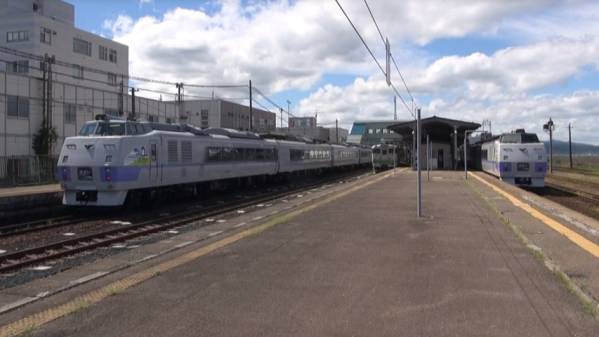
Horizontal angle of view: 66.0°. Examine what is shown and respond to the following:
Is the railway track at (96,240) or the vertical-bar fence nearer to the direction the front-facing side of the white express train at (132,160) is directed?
the railway track

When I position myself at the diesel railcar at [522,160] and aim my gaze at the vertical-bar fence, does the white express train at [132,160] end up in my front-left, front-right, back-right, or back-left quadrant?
front-left

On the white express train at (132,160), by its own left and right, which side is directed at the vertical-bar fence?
right

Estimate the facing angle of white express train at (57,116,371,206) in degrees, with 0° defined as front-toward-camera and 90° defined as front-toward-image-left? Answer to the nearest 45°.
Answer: approximately 45°

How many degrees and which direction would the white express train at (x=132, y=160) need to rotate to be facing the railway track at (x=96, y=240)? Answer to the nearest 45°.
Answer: approximately 45° to its left

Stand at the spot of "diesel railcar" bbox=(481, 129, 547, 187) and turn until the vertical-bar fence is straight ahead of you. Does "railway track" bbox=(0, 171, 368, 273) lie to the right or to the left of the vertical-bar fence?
left

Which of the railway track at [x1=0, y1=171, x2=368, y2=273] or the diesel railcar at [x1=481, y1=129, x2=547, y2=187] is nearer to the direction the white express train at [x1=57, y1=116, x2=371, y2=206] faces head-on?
the railway track
